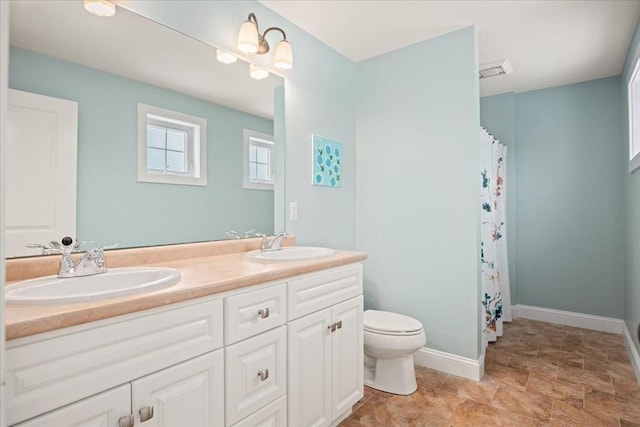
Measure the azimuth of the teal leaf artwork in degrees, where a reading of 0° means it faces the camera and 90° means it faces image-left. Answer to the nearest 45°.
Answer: approximately 315°

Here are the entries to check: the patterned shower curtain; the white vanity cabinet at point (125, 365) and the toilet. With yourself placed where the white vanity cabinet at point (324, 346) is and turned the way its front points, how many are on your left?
2

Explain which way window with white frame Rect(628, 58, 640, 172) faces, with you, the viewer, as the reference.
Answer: facing to the left of the viewer

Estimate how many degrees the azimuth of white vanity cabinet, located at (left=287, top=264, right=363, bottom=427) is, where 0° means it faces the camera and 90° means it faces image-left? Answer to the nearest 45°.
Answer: approximately 315°

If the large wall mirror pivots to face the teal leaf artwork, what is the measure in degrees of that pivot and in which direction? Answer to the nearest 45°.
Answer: approximately 45° to its left

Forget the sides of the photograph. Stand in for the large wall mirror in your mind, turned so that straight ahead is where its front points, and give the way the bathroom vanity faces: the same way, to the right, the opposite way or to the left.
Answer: the same way

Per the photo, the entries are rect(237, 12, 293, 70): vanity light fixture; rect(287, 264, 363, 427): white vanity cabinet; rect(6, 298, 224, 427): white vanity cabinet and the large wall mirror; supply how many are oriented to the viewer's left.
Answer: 0

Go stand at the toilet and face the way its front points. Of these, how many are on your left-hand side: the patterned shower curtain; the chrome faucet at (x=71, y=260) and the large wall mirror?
1

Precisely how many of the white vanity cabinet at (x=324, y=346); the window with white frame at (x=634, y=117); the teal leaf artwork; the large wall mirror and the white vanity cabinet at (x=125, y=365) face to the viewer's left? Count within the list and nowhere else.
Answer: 1

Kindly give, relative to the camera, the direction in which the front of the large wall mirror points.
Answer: facing the viewer and to the right of the viewer

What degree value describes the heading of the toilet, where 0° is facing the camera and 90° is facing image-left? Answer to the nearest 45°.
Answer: approximately 315°
